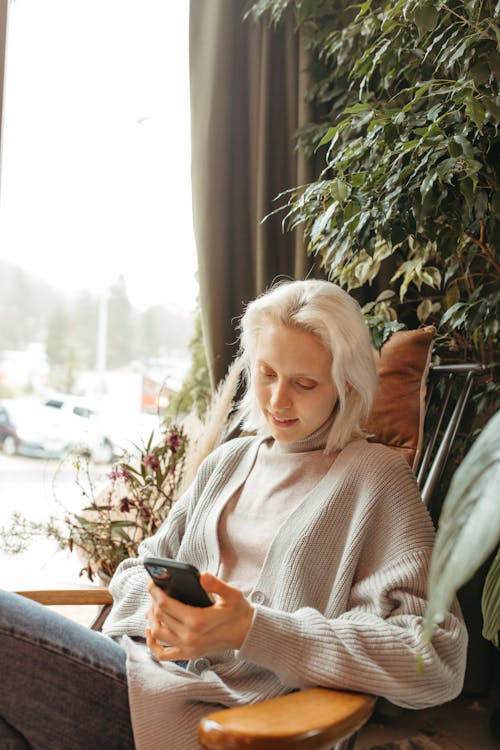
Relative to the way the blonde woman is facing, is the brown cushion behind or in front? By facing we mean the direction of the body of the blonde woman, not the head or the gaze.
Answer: behind

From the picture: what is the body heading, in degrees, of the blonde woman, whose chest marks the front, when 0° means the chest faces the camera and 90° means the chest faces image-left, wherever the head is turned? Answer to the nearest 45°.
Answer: approximately 45°

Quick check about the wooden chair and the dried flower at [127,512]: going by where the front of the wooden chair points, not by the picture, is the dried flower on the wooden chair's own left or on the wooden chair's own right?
on the wooden chair's own right

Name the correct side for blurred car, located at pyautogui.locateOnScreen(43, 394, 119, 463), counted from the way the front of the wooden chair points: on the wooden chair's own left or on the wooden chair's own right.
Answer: on the wooden chair's own right

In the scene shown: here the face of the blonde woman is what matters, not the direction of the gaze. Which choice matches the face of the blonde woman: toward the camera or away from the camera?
toward the camera

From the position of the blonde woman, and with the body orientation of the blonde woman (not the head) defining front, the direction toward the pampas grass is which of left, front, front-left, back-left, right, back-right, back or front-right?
back-right

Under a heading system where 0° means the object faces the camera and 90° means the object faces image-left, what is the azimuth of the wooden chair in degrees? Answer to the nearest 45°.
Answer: approximately 45°

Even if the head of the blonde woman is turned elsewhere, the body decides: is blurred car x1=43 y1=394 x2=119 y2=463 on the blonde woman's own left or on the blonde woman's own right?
on the blonde woman's own right
